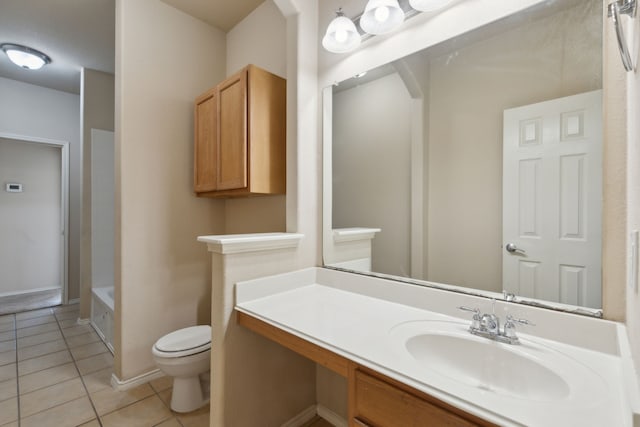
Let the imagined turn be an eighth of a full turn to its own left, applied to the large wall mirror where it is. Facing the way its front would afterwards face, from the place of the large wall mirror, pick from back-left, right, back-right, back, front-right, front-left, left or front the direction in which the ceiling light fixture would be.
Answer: right

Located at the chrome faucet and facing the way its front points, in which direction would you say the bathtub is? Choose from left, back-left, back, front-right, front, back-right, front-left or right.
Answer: front-right

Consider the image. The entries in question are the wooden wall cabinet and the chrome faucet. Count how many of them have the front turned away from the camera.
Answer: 0

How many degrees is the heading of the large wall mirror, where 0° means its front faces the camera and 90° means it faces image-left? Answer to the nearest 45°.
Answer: approximately 45°

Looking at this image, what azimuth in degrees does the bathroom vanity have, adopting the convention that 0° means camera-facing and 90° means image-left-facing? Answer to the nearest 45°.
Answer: approximately 45°

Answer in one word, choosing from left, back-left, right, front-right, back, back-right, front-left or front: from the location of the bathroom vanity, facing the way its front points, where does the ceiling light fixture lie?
front-right

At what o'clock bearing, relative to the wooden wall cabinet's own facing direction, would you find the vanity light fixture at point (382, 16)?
The vanity light fixture is roughly at 9 o'clock from the wooden wall cabinet.

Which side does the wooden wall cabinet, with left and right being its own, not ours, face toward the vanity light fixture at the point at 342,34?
left

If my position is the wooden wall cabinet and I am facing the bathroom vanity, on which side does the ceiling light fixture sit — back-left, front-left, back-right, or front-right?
back-right

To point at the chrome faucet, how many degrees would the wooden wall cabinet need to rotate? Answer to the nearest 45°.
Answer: approximately 90° to its left

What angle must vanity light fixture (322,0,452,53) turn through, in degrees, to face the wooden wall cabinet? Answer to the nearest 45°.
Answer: approximately 45° to its right

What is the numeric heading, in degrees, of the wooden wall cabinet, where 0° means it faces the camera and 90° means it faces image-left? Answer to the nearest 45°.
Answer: approximately 45°

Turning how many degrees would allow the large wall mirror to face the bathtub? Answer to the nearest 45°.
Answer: approximately 45° to its right

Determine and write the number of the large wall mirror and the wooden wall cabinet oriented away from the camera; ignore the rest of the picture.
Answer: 0
